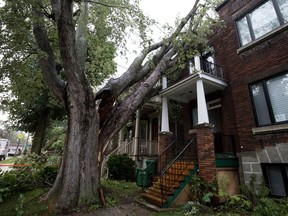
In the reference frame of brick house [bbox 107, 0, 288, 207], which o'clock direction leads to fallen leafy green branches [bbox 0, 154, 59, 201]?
The fallen leafy green branches is roughly at 1 o'clock from the brick house.

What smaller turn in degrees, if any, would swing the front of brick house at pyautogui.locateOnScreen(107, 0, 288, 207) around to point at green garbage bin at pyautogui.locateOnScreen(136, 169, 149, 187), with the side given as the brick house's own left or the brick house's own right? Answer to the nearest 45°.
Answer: approximately 45° to the brick house's own right

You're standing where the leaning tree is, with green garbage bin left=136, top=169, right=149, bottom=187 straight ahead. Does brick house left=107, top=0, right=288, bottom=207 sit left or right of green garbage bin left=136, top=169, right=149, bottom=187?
right

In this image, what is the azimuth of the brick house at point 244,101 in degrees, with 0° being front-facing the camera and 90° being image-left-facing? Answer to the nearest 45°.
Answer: approximately 45°
